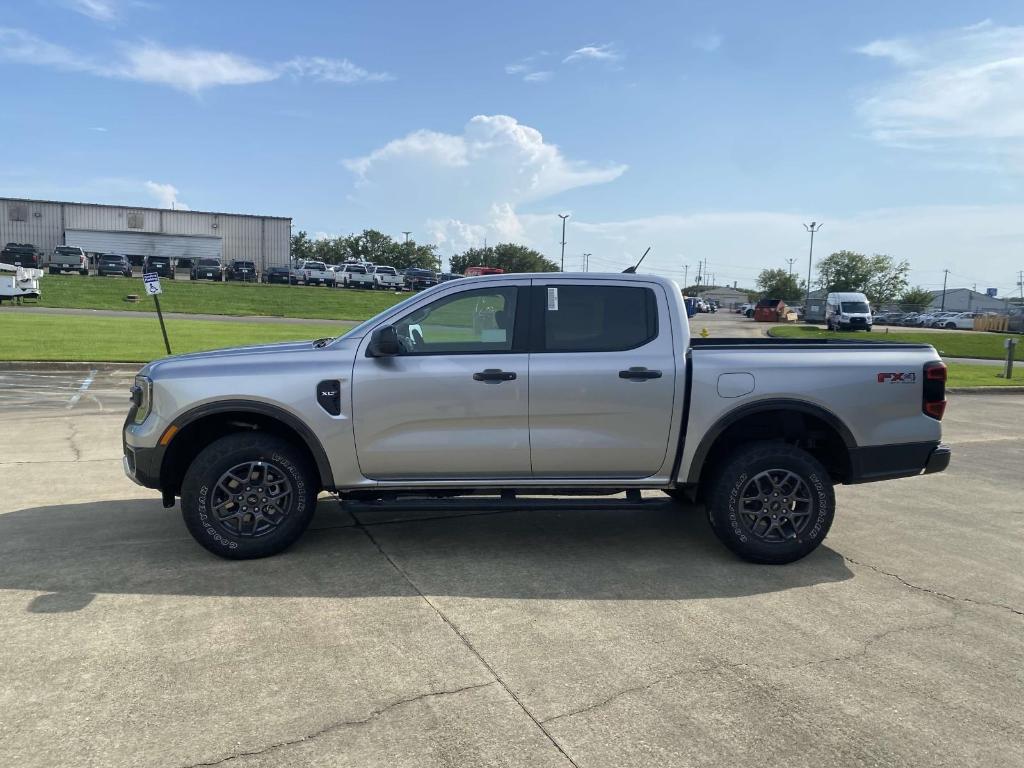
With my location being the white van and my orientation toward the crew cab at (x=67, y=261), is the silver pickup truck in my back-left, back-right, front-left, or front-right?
front-left

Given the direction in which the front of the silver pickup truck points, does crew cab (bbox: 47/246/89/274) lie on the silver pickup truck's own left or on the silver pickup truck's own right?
on the silver pickup truck's own right

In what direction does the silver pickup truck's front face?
to the viewer's left

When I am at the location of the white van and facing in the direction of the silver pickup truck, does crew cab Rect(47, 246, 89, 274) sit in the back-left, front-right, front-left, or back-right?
front-right

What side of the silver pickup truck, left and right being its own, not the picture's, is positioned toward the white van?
right

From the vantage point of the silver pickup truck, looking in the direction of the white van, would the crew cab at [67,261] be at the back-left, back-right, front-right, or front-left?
front-left

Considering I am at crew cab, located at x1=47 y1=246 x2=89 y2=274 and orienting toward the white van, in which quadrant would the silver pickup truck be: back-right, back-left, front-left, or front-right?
front-right

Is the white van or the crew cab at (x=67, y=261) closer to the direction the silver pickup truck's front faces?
the crew cab

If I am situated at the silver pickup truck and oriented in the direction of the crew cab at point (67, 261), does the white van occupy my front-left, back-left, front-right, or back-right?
front-right
